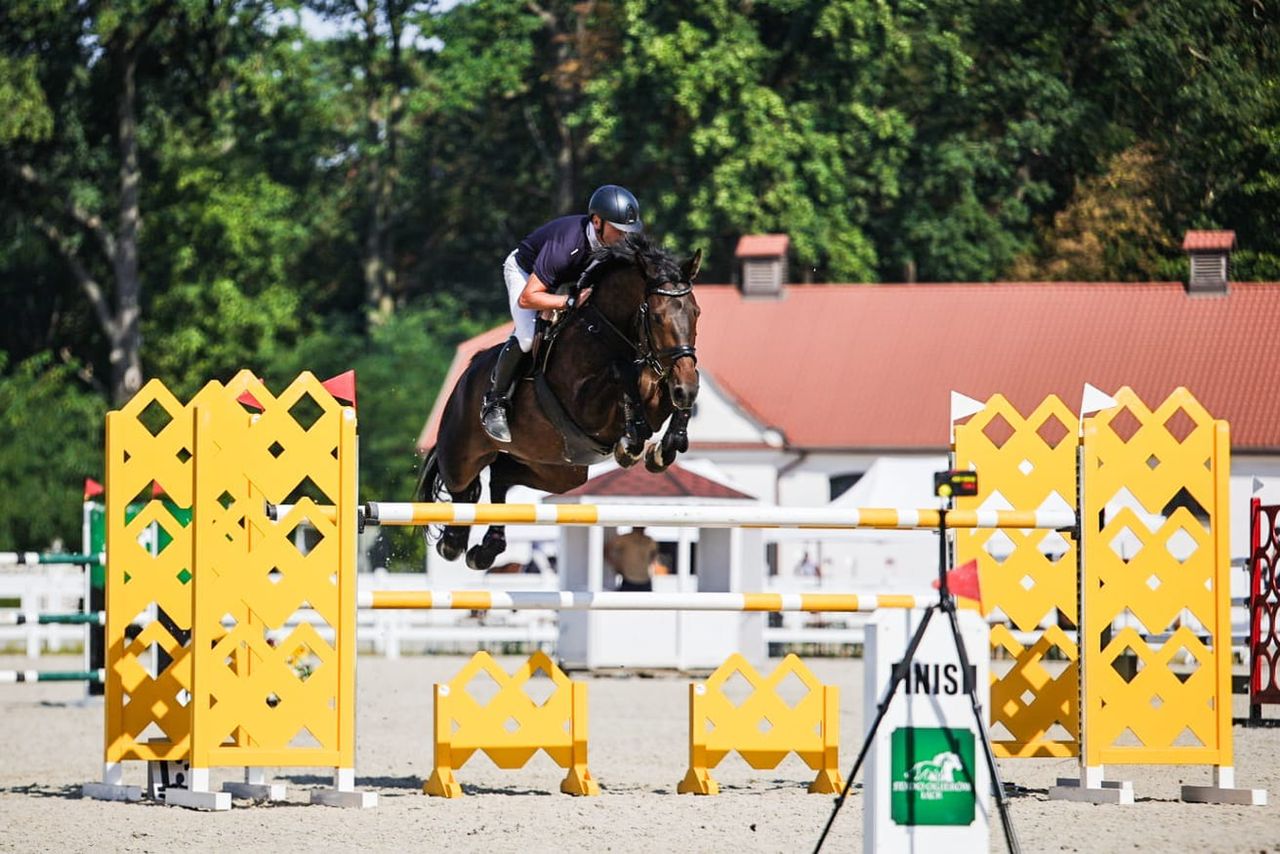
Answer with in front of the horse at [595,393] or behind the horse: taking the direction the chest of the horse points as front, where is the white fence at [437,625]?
behind

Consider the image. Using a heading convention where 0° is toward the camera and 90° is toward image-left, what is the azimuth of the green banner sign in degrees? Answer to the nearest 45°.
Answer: approximately 0°

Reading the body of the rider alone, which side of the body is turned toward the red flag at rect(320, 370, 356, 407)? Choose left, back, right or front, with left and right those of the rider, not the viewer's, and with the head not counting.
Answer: right

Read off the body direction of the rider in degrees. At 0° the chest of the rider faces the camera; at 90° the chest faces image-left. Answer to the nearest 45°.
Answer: approximately 315°

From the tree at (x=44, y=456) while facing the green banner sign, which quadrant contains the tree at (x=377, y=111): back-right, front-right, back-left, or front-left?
back-left

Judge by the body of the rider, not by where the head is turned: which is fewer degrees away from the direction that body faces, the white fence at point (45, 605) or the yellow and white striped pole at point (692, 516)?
the yellow and white striped pole

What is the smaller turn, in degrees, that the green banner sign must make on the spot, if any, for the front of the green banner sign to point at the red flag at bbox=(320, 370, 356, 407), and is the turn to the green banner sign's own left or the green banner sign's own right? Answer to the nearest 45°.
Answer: approximately 135° to the green banner sign's own right
